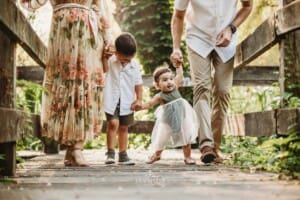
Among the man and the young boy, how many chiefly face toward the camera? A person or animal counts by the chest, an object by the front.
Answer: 2

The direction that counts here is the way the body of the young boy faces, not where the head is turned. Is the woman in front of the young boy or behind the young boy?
in front

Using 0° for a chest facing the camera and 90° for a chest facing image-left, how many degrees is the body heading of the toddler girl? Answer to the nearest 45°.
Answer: approximately 0°

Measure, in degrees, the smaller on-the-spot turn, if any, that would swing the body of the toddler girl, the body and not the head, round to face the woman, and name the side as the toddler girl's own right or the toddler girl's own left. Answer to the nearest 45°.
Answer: approximately 45° to the toddler girl's own right

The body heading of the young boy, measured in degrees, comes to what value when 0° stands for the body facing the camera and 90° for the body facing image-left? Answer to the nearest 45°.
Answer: approximately 0°

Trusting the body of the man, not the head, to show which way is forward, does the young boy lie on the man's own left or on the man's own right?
on the man's own right

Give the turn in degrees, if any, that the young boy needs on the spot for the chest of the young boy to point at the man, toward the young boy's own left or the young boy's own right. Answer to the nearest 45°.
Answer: approximately 45° to the young boy's own left
